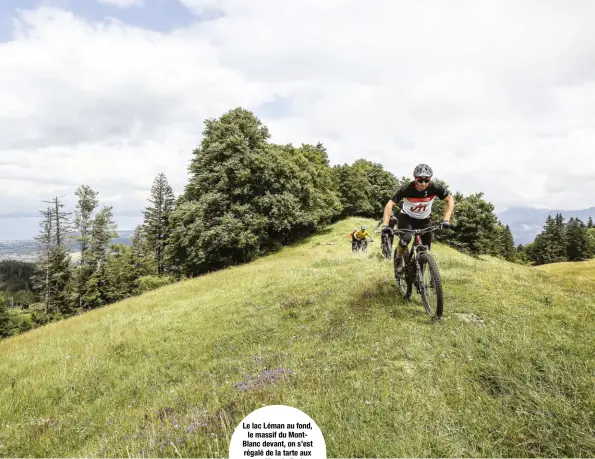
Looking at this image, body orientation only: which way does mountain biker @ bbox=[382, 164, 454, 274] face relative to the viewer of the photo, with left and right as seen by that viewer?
facing the viewer

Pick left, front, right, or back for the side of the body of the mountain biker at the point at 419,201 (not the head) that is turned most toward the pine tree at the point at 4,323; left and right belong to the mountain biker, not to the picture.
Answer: right
